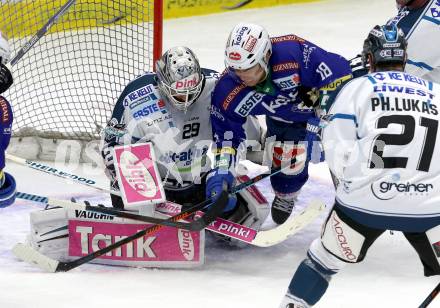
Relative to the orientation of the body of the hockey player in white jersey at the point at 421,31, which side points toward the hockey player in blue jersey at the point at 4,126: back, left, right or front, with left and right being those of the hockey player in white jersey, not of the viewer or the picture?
front

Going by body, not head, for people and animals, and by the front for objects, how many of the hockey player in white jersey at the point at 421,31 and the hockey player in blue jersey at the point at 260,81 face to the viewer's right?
0

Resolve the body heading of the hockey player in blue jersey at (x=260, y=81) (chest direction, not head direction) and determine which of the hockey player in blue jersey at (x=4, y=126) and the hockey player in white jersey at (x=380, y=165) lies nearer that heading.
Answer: the hockey player in blue jersey

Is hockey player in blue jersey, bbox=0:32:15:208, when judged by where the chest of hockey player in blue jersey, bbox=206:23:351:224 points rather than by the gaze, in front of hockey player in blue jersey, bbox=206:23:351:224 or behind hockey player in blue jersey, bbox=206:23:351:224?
in front

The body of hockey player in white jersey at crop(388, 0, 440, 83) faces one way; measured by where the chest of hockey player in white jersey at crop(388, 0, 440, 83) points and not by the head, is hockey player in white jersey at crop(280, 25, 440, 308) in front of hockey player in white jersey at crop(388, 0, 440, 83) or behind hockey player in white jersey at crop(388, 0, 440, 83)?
in front

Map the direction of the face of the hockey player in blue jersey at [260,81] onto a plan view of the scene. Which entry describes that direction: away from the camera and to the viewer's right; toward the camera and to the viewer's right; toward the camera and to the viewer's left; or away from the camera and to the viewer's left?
toward the camera and to the viewer's left

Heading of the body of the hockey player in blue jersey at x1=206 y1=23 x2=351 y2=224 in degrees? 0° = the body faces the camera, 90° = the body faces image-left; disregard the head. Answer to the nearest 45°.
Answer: approximately 45°

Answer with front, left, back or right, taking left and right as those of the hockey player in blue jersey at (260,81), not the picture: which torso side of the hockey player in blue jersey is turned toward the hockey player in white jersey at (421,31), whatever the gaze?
back

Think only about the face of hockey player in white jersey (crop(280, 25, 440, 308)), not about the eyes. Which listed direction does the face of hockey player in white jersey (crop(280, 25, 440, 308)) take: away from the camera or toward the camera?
away from the camera

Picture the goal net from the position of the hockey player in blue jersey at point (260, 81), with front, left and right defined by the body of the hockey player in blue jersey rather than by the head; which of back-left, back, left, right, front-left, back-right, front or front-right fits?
right
